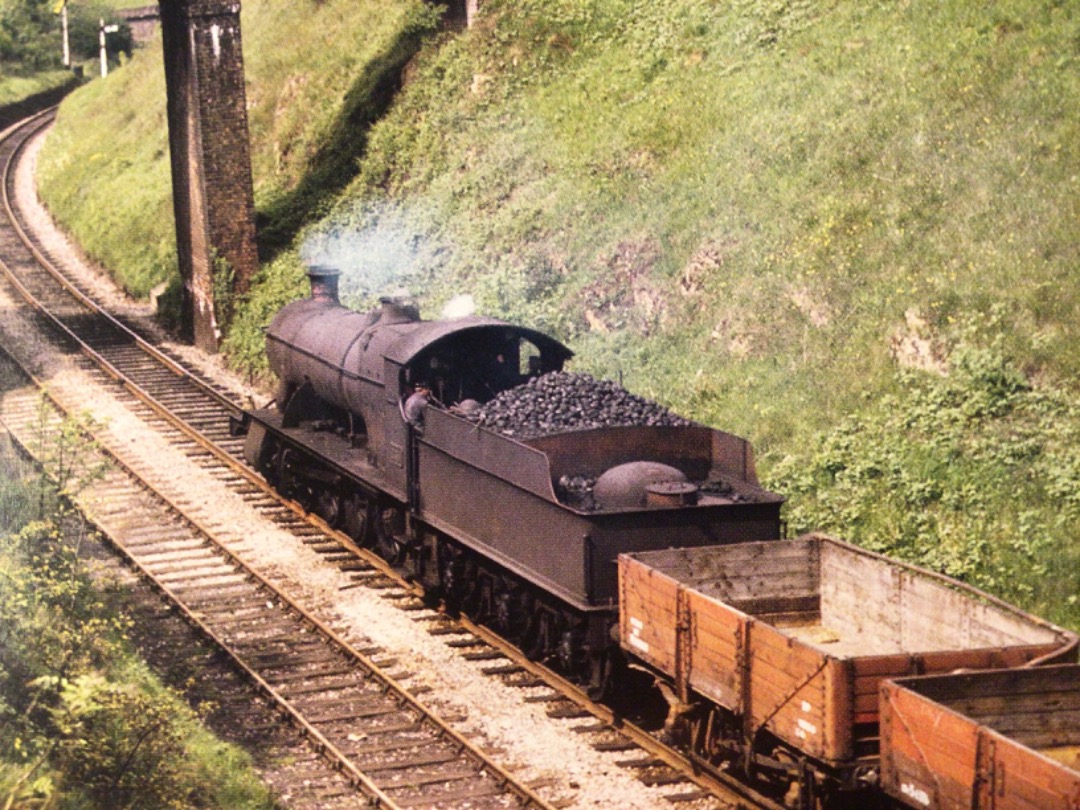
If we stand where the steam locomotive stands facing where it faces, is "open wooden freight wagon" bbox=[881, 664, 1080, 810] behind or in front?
behind

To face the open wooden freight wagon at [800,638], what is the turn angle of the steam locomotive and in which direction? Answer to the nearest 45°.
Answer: approximately 180°

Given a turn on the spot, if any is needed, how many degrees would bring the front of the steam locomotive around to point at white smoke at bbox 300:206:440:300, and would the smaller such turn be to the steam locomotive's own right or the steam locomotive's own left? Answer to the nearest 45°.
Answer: approximately 45° to the steam locomotive's own right

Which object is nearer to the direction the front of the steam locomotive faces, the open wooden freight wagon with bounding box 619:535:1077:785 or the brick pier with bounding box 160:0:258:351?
the brick pier

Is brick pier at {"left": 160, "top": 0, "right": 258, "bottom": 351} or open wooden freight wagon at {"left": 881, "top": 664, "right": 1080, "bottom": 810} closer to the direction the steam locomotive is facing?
the brick pier

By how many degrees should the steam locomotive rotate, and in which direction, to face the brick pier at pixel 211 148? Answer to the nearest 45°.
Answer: approximately 45° to its right

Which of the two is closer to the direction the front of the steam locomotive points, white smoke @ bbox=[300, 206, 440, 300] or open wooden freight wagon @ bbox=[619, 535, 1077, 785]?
the white smoke

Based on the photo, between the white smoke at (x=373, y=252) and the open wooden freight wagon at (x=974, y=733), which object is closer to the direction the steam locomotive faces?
the white smoke

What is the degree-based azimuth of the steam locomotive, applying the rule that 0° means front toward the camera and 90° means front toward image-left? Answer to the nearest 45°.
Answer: approximately 135°
